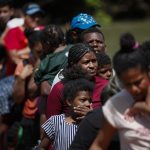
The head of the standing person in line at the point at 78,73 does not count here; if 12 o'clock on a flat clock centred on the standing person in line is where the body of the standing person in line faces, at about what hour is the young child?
The young child is roughly at 2 o'clock from the standing person in line.

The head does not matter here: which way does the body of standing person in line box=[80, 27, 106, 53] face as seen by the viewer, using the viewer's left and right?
facing the viewer and to the right of the viewer

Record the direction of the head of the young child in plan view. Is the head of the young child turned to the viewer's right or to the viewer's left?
to the viewer's right

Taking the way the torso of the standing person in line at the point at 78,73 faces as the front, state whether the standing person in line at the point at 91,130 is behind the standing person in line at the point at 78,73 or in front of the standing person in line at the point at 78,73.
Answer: in front
